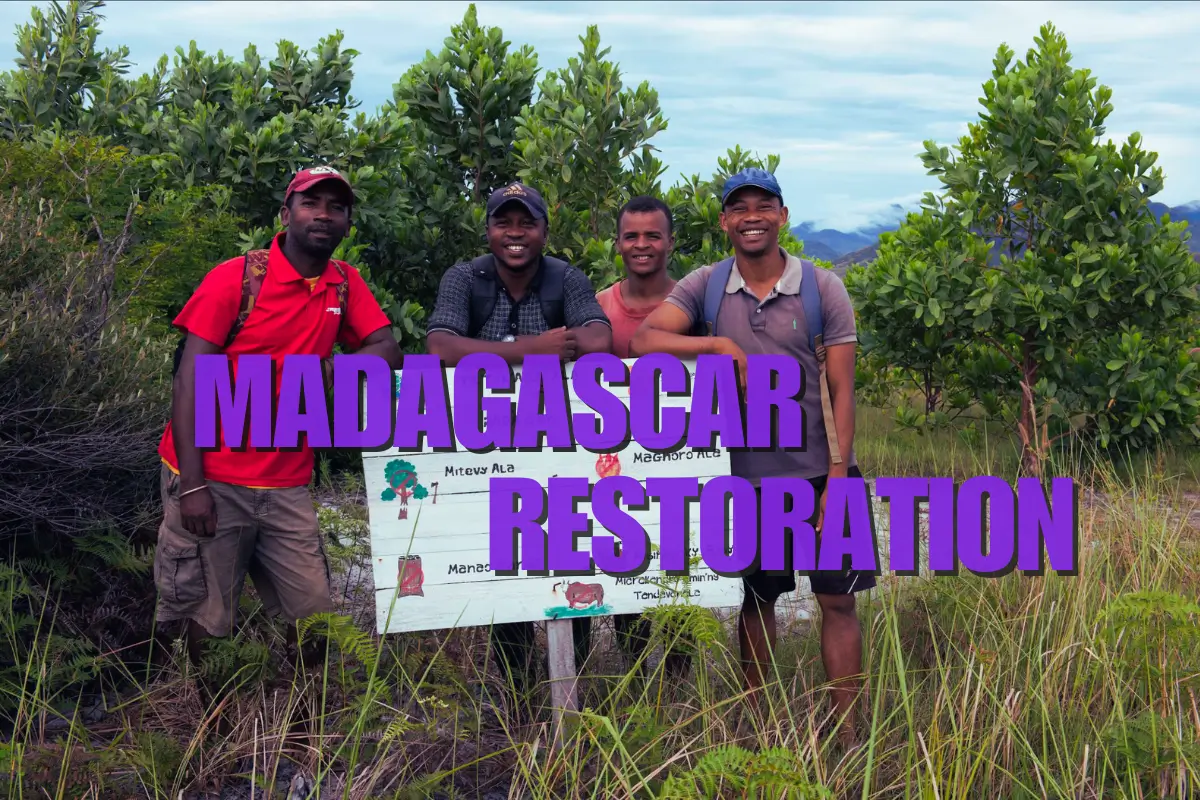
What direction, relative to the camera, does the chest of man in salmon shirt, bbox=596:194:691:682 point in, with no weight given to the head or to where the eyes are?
toward the camera

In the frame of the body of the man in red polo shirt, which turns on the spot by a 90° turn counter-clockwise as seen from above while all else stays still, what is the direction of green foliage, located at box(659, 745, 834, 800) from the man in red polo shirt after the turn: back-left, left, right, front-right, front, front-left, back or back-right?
right

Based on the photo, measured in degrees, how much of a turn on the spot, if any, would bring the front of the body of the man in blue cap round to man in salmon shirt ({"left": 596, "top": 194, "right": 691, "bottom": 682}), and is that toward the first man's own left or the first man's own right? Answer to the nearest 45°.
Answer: approximately 135° to the first man's own right

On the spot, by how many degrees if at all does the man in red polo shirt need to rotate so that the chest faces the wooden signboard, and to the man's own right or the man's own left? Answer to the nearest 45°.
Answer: approximately 45° to the man's own left

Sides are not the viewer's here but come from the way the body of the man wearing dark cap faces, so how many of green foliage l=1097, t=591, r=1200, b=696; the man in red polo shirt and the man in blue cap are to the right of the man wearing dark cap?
1

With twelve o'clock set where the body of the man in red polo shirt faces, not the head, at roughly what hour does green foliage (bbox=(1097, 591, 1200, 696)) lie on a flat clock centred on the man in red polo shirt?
The green foliage is roughly at 11 o'clock from the man in red polo shirt.

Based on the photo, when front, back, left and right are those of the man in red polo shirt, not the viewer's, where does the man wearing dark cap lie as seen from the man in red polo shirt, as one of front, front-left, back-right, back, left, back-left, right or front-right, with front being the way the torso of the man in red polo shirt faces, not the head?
front-left

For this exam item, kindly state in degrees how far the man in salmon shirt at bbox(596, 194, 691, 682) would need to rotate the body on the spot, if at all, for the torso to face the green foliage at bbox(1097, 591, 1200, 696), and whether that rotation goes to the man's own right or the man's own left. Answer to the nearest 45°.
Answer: approximately 90° to the man's own left

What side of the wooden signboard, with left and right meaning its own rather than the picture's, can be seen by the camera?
front

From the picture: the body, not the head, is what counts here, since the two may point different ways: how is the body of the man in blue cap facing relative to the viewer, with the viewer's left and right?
facing the viewer
